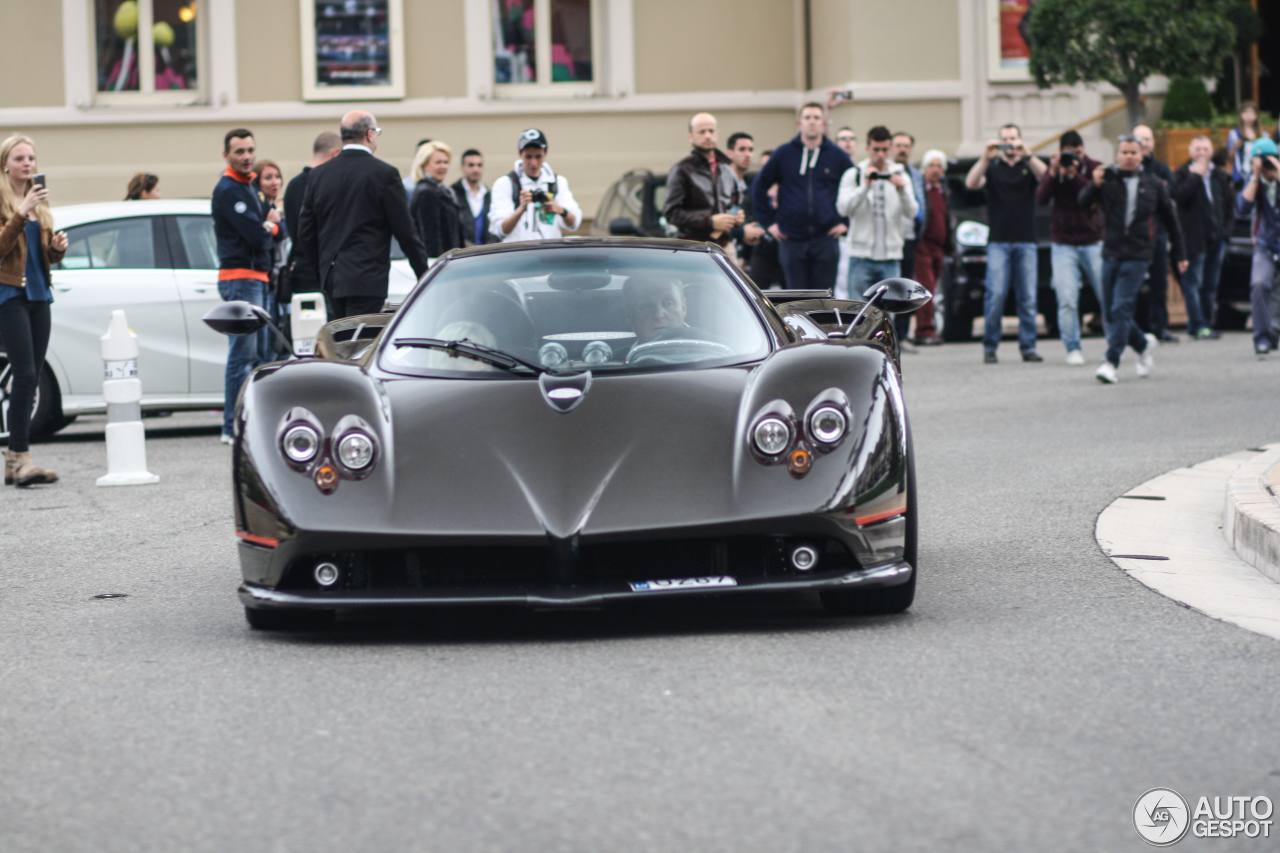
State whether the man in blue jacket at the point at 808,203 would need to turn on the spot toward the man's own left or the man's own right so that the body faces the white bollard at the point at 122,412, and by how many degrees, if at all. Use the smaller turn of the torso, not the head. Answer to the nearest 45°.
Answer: approximately 45° to the man's own right

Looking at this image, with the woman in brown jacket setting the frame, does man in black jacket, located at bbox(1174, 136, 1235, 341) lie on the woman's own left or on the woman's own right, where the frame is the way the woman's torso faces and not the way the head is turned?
on the woman's own left

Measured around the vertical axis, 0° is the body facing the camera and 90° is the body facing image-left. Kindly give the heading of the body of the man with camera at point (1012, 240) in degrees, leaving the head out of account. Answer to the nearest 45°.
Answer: approximately 0°

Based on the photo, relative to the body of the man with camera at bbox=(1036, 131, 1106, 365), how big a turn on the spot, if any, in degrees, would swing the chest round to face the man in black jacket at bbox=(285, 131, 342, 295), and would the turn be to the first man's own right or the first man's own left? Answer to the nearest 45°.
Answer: approximately 45° to the first man's own right

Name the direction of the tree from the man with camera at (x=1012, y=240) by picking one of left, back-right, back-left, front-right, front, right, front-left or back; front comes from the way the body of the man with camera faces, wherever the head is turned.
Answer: back

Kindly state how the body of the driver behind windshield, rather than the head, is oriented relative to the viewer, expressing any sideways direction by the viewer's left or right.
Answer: facing the viewer

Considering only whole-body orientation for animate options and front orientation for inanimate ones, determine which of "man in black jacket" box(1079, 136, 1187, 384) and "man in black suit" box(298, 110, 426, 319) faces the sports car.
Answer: the man in black jacket

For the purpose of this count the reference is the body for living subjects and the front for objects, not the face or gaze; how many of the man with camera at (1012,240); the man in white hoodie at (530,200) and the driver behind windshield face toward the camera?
3
